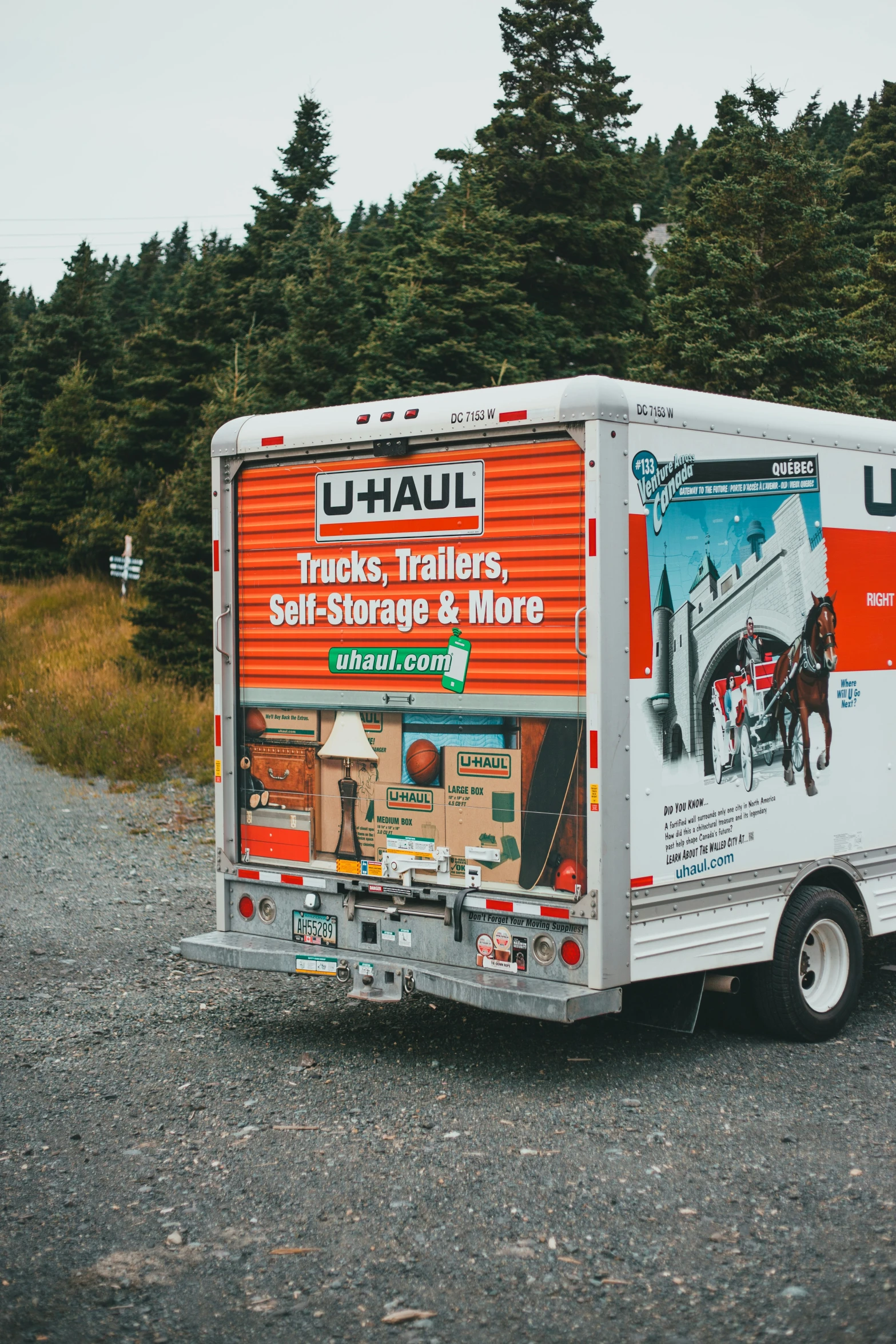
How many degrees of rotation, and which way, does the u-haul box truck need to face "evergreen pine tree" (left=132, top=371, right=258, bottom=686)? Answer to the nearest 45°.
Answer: approximately 45° to its left

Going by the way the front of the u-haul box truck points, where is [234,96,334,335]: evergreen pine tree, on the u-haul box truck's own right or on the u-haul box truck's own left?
on the u-haul box truck's own left

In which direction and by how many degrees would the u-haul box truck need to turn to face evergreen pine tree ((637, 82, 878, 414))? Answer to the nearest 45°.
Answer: approximately 45° to its left

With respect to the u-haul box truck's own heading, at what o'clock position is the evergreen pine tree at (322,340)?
The evergreen pine tree is roughly at 10 o'clock from the u-haul box truck.

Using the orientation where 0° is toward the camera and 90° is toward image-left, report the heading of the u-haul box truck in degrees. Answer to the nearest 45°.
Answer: approximately 225°

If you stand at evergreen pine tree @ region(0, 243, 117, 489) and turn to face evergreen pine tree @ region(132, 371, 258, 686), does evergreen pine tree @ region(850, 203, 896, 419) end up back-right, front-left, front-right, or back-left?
front-left
